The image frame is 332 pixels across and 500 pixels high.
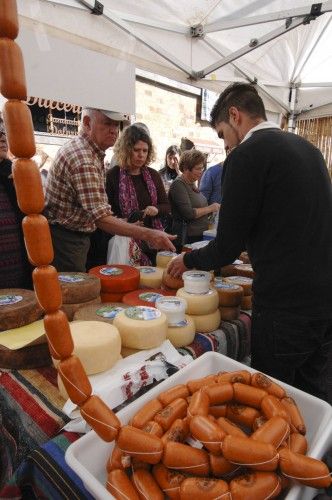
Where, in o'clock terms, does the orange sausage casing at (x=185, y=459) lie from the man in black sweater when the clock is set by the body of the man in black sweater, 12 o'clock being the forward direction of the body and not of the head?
The orange sausage casing is roughly at 8 o'clock from the man in black sweater.

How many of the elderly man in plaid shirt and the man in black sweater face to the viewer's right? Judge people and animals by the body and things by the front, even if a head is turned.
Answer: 1

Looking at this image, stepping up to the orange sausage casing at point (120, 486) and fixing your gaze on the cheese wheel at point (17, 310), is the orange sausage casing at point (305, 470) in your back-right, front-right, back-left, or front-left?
back-right

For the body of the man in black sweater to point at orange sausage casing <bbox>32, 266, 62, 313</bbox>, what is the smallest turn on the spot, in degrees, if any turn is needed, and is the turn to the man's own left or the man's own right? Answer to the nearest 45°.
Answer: approximately 90° to the man's own left

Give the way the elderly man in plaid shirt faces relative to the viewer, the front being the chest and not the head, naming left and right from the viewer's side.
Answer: facing to the right of the viewer

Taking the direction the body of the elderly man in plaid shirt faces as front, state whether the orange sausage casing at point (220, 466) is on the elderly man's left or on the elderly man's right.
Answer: on the elderly man's right

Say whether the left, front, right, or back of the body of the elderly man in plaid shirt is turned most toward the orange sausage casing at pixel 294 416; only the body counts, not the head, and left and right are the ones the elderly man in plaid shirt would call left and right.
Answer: right

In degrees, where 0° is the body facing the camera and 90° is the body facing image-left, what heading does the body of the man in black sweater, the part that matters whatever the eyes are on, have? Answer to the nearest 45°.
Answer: approximately 135°

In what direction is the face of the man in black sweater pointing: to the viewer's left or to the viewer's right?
to the viewer's left

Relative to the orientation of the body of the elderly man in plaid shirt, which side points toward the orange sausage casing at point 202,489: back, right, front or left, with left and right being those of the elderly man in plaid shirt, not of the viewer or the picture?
right
